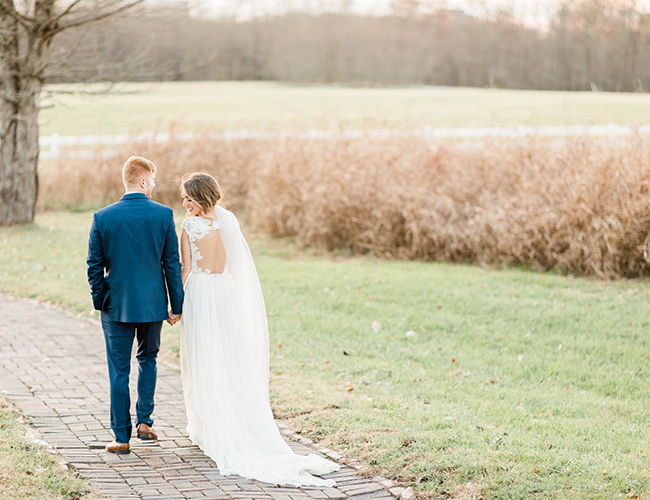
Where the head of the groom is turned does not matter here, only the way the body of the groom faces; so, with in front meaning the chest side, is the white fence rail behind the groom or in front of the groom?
in front

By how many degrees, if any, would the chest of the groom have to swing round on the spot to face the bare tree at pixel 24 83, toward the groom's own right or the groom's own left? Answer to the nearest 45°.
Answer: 0° — they already face it

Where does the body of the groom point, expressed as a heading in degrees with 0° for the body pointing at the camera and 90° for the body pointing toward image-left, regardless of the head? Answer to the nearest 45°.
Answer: approximately 180°
